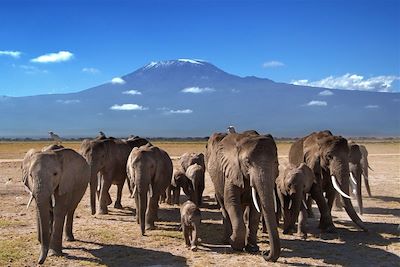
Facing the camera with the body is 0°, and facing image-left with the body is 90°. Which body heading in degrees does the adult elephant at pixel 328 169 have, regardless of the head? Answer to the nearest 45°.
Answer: approximately 315°

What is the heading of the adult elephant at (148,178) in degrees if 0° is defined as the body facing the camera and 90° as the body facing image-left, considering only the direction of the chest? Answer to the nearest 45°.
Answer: approximately 0°

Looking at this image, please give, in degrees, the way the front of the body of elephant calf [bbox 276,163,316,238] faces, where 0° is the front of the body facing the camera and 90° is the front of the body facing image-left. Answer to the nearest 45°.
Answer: approximately 45°

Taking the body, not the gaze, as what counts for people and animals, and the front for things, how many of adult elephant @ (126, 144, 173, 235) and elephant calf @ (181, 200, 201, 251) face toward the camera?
2

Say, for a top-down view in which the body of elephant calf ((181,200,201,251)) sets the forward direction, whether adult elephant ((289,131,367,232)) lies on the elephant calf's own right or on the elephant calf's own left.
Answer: on the elephant calf's own left

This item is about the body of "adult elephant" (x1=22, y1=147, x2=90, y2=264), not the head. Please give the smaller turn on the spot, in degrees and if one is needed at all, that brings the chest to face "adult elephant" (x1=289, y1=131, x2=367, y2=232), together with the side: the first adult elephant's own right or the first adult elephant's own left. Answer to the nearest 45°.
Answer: approximately 135° to the first adult elephant's own left

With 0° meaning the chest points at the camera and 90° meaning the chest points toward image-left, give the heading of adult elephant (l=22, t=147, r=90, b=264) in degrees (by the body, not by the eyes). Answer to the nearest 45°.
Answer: approximately 45°

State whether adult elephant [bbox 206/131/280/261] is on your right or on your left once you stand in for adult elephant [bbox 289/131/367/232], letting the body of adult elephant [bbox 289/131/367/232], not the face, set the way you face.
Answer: on your right
